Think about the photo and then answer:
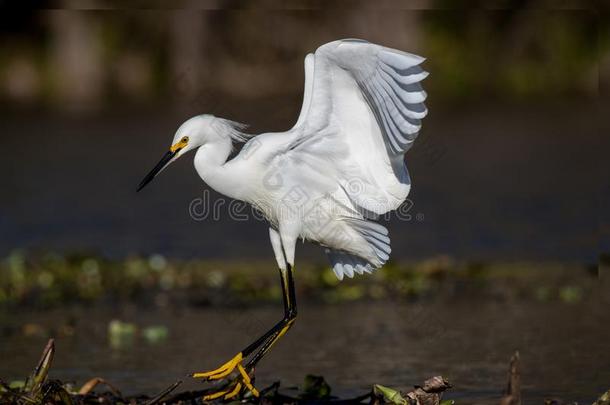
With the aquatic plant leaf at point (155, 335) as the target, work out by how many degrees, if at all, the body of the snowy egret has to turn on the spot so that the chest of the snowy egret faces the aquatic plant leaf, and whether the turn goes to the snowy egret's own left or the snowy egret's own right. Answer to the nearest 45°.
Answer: approximately 45° to the snowy egret's own right

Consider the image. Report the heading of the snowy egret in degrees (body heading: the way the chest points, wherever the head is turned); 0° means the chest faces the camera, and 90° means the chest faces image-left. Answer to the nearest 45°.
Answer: approximately 90°
